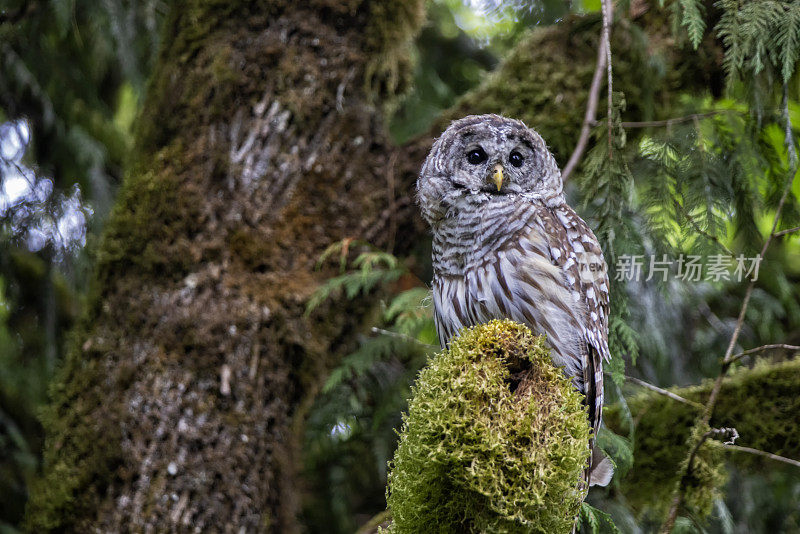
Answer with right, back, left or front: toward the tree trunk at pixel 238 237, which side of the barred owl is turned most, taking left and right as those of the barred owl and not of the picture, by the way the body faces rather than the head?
right

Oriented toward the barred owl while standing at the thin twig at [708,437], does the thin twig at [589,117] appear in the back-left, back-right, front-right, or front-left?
front-right

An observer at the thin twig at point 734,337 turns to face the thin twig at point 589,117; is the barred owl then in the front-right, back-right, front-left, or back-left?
front-left

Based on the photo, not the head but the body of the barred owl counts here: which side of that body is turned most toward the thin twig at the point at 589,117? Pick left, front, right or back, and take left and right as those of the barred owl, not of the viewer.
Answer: back

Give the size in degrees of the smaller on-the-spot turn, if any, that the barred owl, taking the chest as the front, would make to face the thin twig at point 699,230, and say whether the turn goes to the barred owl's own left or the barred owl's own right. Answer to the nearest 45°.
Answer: approximately 135° to the barred owl's own left

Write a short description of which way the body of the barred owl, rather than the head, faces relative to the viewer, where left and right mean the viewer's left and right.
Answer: facing the viewer and to the left of the viewer
